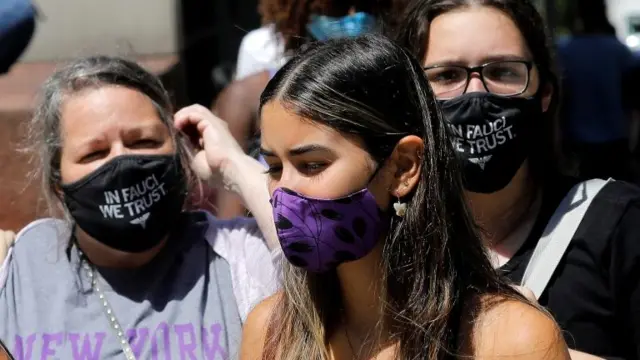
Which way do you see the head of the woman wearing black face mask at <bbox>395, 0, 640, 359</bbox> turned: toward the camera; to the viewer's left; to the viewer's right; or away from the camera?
toward the camera

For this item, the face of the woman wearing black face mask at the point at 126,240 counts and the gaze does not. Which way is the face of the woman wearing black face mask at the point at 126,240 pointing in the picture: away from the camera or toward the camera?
toward the camera

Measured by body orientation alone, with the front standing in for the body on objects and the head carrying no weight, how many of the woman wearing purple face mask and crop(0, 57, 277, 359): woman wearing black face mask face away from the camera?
0

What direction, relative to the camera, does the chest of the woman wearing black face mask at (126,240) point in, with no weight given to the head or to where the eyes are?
toward the camera

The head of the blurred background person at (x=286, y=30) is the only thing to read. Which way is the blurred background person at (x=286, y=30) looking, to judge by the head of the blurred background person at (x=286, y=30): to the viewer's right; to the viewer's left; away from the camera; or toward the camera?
toward the camera

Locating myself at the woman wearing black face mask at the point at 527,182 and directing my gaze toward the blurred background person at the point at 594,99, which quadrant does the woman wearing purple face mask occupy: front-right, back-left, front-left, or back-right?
back-left

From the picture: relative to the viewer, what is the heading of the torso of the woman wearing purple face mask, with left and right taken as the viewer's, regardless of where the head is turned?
facing the viewer and to the left of the viewer

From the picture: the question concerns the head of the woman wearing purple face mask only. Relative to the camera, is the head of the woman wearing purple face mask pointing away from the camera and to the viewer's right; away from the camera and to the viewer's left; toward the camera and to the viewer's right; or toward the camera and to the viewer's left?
toward the camera and to the viewer's left
